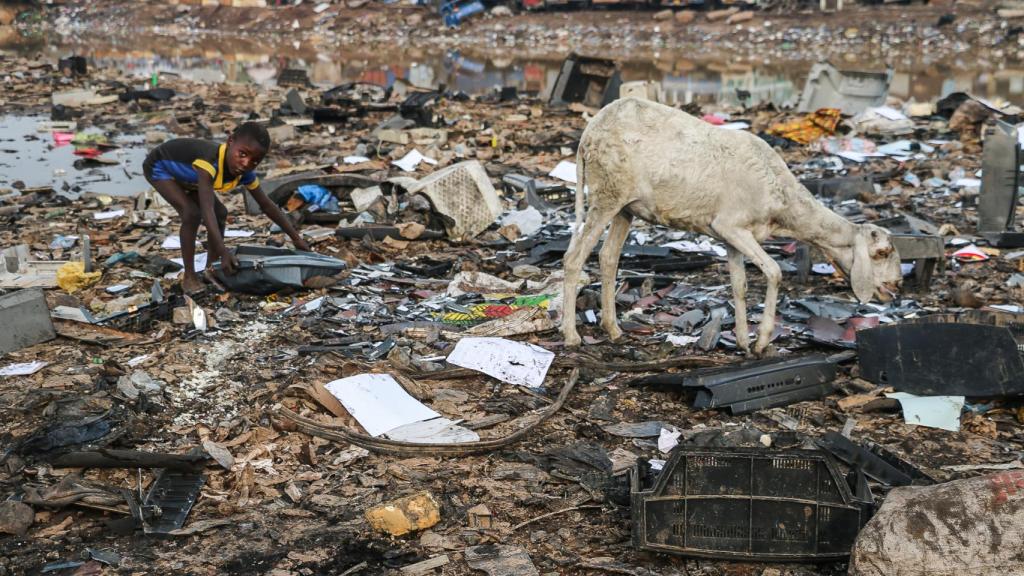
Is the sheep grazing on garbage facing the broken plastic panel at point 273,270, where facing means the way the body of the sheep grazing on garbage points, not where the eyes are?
no

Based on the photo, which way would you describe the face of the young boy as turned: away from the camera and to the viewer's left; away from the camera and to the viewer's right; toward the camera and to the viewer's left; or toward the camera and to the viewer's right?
toward the camera and to the viewer's right

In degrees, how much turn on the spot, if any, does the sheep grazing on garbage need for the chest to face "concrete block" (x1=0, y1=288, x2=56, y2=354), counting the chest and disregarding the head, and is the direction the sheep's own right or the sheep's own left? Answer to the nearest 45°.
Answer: approximately 180°

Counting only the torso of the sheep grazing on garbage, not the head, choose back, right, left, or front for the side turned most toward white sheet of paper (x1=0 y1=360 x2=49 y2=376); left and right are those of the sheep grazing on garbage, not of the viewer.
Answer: back

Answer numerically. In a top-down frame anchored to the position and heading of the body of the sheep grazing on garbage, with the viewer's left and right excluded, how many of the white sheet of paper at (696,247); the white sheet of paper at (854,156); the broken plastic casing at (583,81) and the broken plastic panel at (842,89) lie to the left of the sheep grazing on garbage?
4

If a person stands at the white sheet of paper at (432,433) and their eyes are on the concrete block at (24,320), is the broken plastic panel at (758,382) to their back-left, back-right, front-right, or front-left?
back-right

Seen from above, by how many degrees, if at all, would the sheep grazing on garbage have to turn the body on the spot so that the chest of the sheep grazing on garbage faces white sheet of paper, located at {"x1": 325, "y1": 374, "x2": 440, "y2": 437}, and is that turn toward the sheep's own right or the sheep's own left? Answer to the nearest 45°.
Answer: approximately 135° to the sheep's own right

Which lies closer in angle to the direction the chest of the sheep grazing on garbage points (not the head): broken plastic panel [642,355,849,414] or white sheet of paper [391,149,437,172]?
the broken plastic panel

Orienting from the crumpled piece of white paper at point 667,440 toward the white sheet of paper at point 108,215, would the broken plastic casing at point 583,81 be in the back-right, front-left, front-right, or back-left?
front-right

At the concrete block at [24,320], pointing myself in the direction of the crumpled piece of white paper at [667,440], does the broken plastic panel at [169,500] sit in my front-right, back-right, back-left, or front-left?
front-right

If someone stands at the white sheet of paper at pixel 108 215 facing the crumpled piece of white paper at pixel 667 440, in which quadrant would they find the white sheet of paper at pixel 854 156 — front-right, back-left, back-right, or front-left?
front-left

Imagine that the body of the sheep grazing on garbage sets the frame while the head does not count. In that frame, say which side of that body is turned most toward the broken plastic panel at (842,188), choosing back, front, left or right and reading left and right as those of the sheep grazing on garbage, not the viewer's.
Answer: left

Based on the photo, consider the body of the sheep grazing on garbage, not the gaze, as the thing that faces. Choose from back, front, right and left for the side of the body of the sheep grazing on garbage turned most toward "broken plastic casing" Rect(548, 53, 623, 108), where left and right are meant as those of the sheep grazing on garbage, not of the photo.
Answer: left

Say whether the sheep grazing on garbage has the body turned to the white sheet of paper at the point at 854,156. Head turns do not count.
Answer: no

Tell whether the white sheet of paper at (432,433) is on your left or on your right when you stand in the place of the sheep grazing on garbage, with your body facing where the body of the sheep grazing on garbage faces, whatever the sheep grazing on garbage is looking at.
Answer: on your right

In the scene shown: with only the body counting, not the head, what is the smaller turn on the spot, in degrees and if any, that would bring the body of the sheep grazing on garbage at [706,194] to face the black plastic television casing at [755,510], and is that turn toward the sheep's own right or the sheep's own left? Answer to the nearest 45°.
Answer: approximately 90° to the sheep's own right

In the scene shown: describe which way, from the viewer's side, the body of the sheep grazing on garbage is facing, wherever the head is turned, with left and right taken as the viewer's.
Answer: facing to the right of the viewer

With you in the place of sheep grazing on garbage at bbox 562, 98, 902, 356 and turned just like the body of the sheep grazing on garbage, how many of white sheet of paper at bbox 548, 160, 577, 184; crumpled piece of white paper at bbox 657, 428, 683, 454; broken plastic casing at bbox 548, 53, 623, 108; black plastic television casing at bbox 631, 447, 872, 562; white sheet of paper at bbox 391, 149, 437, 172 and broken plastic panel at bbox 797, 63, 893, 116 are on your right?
2

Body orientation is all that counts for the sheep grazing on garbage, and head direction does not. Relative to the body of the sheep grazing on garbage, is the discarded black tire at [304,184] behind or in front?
behind

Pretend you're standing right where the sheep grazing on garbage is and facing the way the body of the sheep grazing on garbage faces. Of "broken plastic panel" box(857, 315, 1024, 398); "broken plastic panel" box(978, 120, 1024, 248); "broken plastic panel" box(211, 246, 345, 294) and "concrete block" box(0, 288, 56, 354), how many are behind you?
2

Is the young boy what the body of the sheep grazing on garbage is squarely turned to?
no
